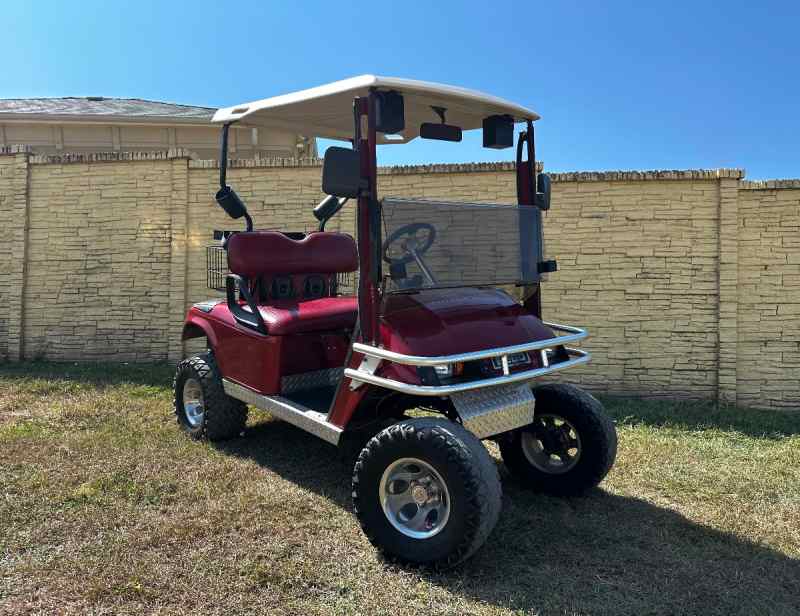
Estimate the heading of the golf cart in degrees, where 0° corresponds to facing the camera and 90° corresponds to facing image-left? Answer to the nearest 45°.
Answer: approximately 315°
